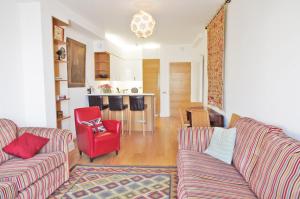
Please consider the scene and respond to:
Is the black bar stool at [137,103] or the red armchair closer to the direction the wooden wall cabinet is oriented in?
the red armchair

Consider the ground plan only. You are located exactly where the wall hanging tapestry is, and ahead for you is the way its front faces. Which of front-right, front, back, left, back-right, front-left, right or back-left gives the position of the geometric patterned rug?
front-left

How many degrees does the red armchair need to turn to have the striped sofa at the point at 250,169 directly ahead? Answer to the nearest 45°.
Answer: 0° — it already faces it

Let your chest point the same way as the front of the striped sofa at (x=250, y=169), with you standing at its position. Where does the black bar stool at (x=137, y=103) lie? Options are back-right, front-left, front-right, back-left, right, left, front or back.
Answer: front-right

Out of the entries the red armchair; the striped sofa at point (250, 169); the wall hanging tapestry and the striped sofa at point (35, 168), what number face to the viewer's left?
2

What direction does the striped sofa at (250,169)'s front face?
to the viewer's left

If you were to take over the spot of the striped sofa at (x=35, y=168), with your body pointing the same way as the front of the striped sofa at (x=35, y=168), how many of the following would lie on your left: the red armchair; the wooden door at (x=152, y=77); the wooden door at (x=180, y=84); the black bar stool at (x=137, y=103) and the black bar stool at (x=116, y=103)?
5

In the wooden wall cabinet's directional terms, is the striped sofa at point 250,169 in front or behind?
in front

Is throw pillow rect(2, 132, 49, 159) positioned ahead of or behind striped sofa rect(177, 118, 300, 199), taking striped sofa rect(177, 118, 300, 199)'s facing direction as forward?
ahead

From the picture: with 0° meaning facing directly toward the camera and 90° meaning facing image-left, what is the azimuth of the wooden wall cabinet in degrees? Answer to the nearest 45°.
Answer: approximately 0°

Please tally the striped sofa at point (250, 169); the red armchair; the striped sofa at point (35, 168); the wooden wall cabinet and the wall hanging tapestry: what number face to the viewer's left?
2

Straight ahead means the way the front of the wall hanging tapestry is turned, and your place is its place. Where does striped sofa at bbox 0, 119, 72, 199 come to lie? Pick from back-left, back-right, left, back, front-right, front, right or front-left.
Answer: front-left

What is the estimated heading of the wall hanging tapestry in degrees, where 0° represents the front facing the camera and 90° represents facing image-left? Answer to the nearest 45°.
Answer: approximately 90°

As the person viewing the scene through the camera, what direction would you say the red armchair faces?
facing the viewer and to the right of the viewer

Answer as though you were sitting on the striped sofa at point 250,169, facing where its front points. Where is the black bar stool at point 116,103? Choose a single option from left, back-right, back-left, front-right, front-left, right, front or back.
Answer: front-right
